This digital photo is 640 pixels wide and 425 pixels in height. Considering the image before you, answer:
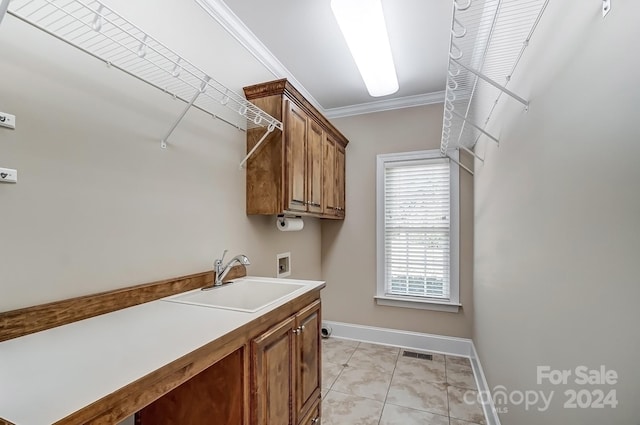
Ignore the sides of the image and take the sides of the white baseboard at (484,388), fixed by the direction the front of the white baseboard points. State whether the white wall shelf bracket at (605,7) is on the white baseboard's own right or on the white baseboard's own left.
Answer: on the white baseboard's own left

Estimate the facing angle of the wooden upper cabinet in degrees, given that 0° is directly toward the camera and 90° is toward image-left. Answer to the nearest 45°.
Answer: approximately 315°

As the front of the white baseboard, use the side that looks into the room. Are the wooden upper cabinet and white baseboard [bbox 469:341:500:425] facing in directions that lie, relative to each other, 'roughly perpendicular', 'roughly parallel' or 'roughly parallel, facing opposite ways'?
roughly parallel, facing opposite ways

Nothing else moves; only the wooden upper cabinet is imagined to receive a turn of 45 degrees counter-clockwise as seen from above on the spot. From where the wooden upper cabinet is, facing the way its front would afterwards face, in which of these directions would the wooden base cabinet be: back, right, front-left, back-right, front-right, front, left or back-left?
right

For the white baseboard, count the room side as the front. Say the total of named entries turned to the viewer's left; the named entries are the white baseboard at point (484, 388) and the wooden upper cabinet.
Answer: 1

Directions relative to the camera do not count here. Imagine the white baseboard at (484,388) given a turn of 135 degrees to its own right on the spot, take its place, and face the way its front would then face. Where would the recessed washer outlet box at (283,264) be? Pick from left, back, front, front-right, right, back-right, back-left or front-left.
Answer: back-left

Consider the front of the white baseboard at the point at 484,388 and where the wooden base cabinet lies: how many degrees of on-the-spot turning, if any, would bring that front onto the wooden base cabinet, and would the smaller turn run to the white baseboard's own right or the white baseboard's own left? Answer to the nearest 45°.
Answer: approximately 45° to the white baseboard's own left

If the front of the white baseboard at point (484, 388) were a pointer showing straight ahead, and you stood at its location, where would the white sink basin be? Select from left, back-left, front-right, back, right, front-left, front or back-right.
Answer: front-left

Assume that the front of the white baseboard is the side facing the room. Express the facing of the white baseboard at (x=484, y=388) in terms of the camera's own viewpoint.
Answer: facing to the left of the viewer

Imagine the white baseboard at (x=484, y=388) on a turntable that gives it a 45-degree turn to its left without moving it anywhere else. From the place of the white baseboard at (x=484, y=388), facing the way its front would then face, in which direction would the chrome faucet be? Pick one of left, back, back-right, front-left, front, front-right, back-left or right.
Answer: front
